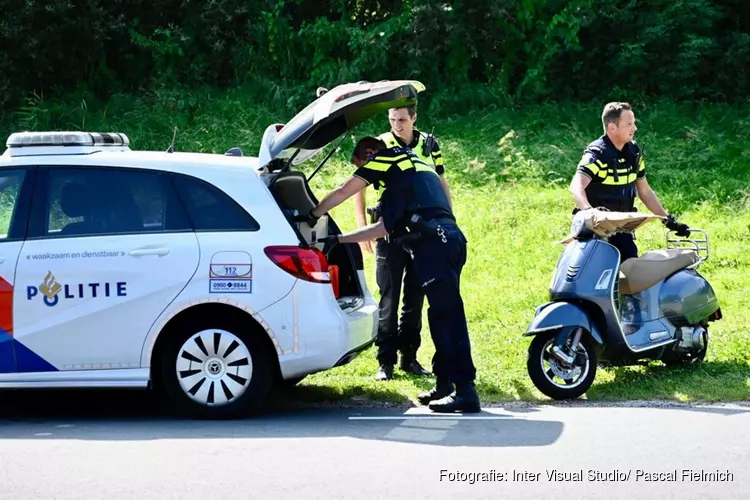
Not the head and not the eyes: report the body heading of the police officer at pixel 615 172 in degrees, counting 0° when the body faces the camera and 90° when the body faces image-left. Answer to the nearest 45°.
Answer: approximately 315°

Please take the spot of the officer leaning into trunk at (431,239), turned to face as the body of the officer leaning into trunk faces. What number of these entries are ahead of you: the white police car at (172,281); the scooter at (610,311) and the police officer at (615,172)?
1

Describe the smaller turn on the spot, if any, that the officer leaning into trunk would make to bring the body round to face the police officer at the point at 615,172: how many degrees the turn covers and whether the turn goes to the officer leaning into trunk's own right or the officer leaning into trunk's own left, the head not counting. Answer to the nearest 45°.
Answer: approximately 135° to the officer leaning into trunk's own right

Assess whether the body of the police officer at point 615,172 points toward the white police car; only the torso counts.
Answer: no

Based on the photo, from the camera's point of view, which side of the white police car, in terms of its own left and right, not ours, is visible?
left

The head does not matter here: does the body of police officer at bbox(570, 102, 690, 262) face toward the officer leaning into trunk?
no

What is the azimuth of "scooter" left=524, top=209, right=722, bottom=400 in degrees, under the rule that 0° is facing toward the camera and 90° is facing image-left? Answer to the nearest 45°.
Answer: approximately 45°

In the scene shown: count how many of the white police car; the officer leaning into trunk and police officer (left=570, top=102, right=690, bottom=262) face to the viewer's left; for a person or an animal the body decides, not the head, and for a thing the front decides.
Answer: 2

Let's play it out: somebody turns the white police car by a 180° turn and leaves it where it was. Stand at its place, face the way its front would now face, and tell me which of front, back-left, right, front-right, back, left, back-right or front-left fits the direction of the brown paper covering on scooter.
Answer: front

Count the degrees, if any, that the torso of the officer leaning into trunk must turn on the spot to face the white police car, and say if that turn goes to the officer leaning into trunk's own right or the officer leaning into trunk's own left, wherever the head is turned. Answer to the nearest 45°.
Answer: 0° — they already face it

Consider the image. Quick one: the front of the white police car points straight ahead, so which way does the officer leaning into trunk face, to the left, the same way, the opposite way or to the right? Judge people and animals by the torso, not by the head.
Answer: the same way

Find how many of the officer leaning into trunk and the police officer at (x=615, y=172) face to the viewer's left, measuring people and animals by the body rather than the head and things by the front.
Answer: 1

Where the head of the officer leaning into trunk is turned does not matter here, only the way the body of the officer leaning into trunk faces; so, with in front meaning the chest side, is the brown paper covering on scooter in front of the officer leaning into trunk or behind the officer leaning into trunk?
behind

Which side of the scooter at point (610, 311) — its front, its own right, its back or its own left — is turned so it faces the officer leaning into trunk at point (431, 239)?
front

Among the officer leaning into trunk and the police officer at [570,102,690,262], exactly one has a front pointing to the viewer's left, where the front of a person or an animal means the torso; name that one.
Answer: the officer leaning into trunk

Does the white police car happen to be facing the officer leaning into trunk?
no

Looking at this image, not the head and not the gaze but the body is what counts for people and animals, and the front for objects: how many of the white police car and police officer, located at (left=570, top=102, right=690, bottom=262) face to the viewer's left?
1

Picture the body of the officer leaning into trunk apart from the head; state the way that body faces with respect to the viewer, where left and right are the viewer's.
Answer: facing to the left of the viewer

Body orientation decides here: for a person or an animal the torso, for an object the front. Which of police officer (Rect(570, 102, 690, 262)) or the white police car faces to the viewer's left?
the white police car
